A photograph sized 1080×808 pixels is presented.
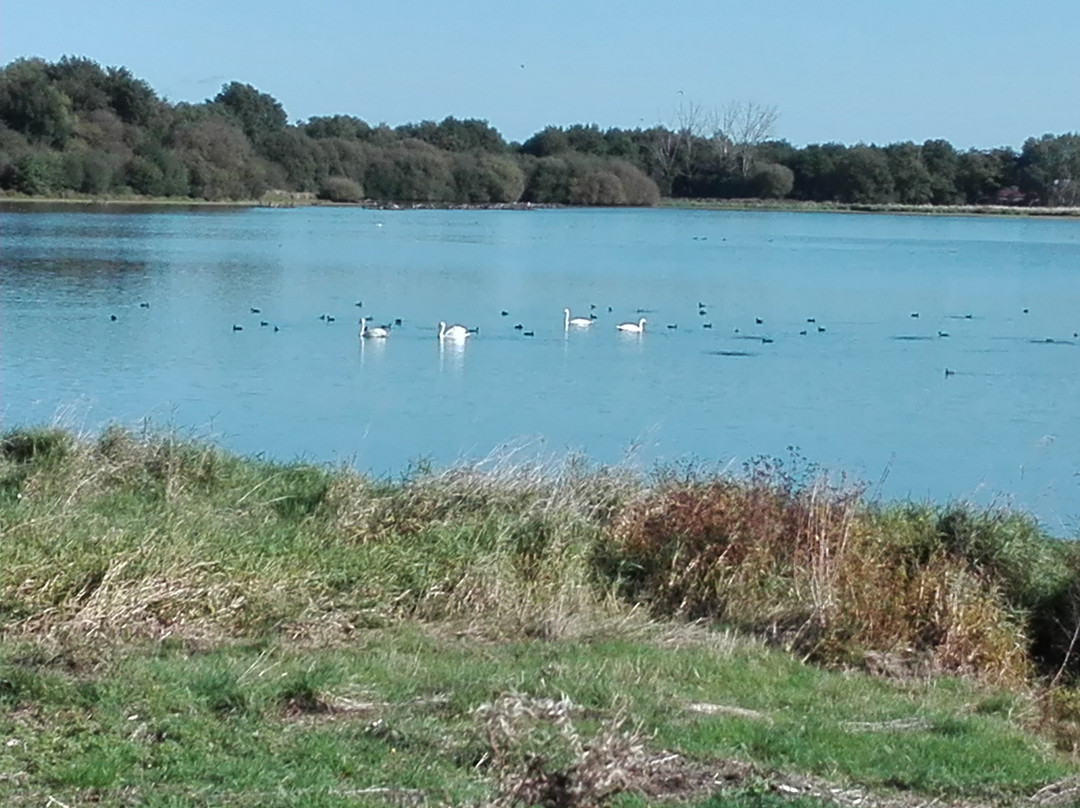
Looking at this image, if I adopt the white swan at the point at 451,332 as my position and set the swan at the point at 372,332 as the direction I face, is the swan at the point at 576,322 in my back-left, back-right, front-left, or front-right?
back-right

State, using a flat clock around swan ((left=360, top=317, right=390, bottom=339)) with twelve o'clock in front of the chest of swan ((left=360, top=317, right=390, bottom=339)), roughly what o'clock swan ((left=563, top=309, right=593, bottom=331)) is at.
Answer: swan ((left=563, top=309, right=593, bottom=331)) is roughly at 5 o'clock from swan ((left=360, top=317, right=390, bottom=339)).

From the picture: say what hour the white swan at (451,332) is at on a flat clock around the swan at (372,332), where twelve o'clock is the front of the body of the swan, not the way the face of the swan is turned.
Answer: The white swan is roughly at 6 o'clock from the swan.

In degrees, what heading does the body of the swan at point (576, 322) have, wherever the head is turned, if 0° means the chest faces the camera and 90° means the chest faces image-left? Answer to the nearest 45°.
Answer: approximately 90°

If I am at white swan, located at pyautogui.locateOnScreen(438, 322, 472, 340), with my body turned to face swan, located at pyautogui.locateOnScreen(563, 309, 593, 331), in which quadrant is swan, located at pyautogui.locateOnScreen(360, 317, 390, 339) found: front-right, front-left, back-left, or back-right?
back-left

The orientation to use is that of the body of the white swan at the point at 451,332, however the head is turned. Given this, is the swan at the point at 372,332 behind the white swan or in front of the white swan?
in front

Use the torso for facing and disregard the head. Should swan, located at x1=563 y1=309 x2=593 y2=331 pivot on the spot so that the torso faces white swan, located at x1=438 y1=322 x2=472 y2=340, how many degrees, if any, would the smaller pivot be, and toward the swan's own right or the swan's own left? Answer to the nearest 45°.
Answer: approximately 45° to the swan's own left

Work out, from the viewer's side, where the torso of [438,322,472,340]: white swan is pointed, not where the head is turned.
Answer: to the viewer's left

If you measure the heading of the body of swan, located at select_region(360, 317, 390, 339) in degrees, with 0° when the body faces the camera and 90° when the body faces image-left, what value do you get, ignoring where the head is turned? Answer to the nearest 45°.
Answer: approximately 90°

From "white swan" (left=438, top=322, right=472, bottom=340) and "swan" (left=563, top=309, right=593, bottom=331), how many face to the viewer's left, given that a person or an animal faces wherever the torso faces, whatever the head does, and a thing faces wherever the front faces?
2
